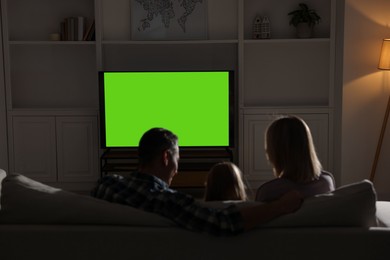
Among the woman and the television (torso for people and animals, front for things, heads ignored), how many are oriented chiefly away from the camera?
1

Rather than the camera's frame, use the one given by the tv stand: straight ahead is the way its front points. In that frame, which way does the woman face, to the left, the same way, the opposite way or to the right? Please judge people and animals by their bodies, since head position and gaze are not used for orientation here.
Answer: the opposite way

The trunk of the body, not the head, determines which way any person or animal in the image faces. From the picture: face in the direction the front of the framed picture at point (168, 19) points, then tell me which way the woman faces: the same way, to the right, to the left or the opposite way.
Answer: the opposite way

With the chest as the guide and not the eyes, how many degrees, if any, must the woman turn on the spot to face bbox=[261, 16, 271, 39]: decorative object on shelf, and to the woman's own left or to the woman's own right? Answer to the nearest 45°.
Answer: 0° — they already face it

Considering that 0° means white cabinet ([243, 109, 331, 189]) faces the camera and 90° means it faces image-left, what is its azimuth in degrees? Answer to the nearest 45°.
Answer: approximately 0°

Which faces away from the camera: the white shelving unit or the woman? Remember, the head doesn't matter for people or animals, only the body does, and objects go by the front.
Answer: the woman

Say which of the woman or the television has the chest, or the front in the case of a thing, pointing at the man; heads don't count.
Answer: the television

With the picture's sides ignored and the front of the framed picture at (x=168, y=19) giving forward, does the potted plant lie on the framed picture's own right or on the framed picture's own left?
on the framed picture's own left

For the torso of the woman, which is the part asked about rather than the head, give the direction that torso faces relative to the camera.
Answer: away from the camera

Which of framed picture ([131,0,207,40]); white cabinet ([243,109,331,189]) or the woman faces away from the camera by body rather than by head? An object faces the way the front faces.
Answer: the woman

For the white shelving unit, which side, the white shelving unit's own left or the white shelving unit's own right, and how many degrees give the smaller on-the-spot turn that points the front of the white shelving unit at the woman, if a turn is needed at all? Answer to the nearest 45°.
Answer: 0° — it already faces them

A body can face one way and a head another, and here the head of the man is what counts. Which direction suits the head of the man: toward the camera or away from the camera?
away from the camera

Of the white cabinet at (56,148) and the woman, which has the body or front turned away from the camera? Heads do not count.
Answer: the woman
